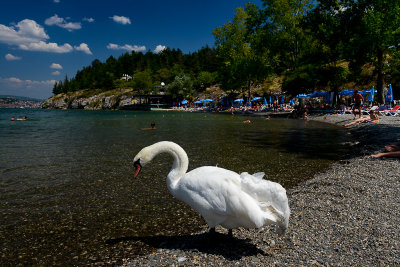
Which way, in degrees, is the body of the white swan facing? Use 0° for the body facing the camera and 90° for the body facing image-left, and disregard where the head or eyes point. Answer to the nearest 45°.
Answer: approximately 90°

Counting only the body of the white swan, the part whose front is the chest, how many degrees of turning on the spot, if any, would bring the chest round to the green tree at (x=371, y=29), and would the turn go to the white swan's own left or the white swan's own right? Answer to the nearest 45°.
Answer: approximately 135° to the white swan's own right
